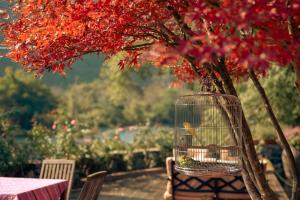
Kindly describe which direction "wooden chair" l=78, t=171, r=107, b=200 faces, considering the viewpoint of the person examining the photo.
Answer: facing away from the viewer and to the left of the viewer

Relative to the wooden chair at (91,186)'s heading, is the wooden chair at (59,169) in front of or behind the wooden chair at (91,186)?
in front
